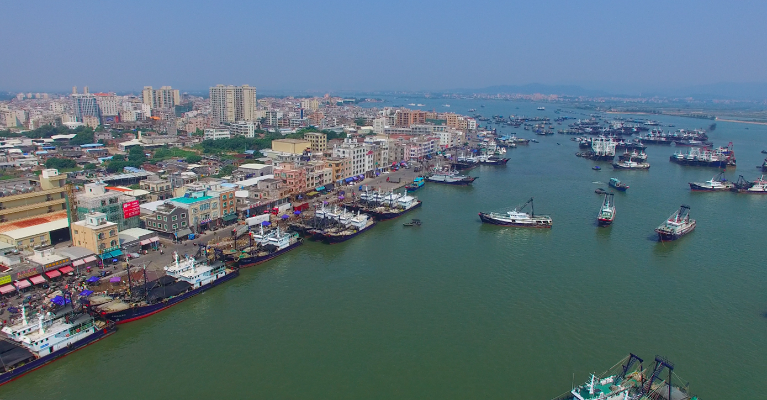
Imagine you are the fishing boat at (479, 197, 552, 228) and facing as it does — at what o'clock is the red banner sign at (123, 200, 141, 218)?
The red banner sign is roughly at 11 o'clock from the fishing boat.

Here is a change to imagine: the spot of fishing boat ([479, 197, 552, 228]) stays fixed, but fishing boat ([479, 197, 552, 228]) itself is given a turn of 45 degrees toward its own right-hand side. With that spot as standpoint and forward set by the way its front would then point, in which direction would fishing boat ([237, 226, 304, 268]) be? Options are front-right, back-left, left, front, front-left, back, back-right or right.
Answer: left

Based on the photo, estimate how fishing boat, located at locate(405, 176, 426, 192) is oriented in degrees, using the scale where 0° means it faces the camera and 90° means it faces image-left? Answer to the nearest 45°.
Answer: approximately 45°

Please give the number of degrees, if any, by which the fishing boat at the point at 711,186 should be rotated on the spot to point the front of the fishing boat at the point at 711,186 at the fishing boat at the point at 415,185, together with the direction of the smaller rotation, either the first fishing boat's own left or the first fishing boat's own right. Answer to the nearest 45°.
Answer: approximately 45° to the first fishing boat's own left

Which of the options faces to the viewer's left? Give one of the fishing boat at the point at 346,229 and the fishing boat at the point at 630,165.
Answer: the fishing boat at the point at 630,165

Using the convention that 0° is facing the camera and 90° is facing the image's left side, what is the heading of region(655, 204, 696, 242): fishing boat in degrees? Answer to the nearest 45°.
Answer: approximately 45°

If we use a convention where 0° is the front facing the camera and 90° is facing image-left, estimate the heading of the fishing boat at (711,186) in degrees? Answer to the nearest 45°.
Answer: approximately 90°

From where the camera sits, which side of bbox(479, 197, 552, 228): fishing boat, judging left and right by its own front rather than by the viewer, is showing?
left

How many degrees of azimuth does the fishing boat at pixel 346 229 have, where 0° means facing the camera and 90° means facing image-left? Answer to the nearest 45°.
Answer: approximately 225°

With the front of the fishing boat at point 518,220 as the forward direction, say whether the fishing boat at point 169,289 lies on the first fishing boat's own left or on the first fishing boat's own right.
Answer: on the first fishing boat's own left

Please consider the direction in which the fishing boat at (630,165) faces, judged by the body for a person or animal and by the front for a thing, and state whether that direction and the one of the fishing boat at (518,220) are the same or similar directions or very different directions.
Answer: same or similar directions

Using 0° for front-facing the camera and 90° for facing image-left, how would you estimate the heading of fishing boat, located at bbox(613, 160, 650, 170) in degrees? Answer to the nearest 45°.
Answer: approximately 90°

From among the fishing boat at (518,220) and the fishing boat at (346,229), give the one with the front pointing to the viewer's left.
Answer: the fishing boat at (518,220)

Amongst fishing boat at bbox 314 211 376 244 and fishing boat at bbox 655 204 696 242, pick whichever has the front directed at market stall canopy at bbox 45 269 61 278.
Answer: fishing boat at bbox 655 204 696 242

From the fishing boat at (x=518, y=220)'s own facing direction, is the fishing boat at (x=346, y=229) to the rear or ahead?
ahead

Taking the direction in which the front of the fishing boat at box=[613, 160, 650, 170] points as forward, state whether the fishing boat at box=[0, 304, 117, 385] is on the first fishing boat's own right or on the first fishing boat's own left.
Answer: on the first fishing boat's own left

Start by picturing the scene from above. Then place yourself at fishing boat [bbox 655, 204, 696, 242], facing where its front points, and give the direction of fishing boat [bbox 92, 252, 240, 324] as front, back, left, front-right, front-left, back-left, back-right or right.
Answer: front

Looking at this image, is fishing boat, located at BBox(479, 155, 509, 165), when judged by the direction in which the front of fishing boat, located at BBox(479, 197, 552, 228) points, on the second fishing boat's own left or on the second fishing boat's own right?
on the second fishing boat's own right
